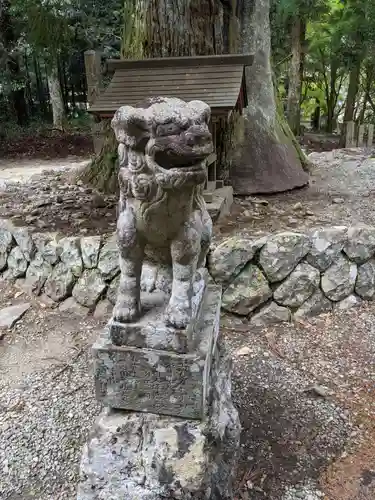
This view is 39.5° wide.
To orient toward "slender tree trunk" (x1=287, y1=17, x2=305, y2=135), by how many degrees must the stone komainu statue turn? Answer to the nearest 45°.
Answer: approximately 180°

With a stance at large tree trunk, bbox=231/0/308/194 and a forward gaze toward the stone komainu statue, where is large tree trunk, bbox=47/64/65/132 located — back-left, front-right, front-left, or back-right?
back-right

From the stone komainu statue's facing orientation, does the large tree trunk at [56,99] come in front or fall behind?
behind

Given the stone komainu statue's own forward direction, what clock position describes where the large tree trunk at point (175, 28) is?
The large tree trunk is roughly at 6 o'clock from the stone komainu statue.

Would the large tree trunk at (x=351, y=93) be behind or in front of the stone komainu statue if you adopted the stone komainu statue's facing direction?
behind

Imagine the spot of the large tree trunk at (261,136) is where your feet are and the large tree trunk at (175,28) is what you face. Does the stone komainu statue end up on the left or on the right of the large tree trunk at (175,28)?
left

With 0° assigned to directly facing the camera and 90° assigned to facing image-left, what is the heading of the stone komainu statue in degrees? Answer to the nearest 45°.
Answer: approximately 0°

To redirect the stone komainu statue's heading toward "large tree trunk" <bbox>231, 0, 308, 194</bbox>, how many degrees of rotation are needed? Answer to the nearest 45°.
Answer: approximately 180°
